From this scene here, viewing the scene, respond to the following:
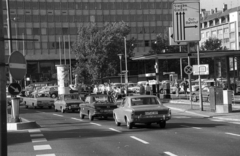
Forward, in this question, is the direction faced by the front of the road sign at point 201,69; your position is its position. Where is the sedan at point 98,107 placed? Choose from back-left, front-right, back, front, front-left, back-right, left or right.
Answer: front-right

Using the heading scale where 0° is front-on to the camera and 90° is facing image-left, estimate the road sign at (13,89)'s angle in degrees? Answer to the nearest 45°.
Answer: approximately 0°

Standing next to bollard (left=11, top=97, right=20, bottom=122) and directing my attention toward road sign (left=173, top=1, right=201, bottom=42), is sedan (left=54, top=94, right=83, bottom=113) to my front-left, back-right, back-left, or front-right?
front-left

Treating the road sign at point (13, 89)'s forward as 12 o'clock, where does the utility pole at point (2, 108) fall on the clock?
The utility pole is roughly at 12 o'clock from the road sign.

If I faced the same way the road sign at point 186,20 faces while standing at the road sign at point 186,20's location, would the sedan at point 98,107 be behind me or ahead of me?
ahead

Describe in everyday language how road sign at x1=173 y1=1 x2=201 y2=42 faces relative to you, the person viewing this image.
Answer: facing the viewer

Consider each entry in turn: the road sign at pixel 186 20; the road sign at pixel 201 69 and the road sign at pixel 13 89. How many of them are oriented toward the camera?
3

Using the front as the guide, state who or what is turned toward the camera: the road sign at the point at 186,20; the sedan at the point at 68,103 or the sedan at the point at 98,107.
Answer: the road sign
